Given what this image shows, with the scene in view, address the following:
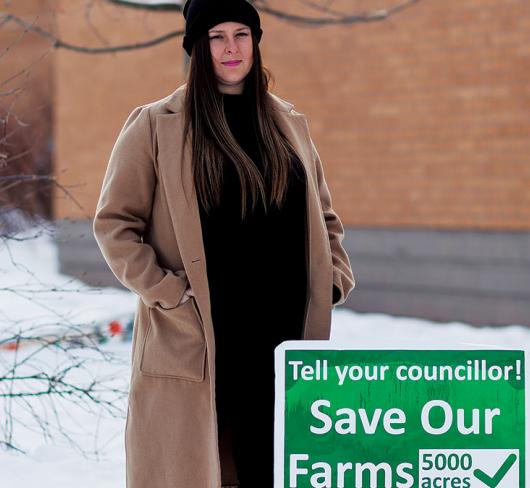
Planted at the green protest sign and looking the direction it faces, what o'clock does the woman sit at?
The woman is roughly at 4 o'clock from the green protest sign.

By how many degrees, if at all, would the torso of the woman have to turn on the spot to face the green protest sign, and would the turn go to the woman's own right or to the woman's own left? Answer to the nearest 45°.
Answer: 0° — they already face it

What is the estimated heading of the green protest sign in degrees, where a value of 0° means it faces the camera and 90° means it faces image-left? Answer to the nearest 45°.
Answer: approximately 0°

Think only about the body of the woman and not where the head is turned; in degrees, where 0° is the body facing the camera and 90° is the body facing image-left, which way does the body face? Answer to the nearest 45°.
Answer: approximately 315°
